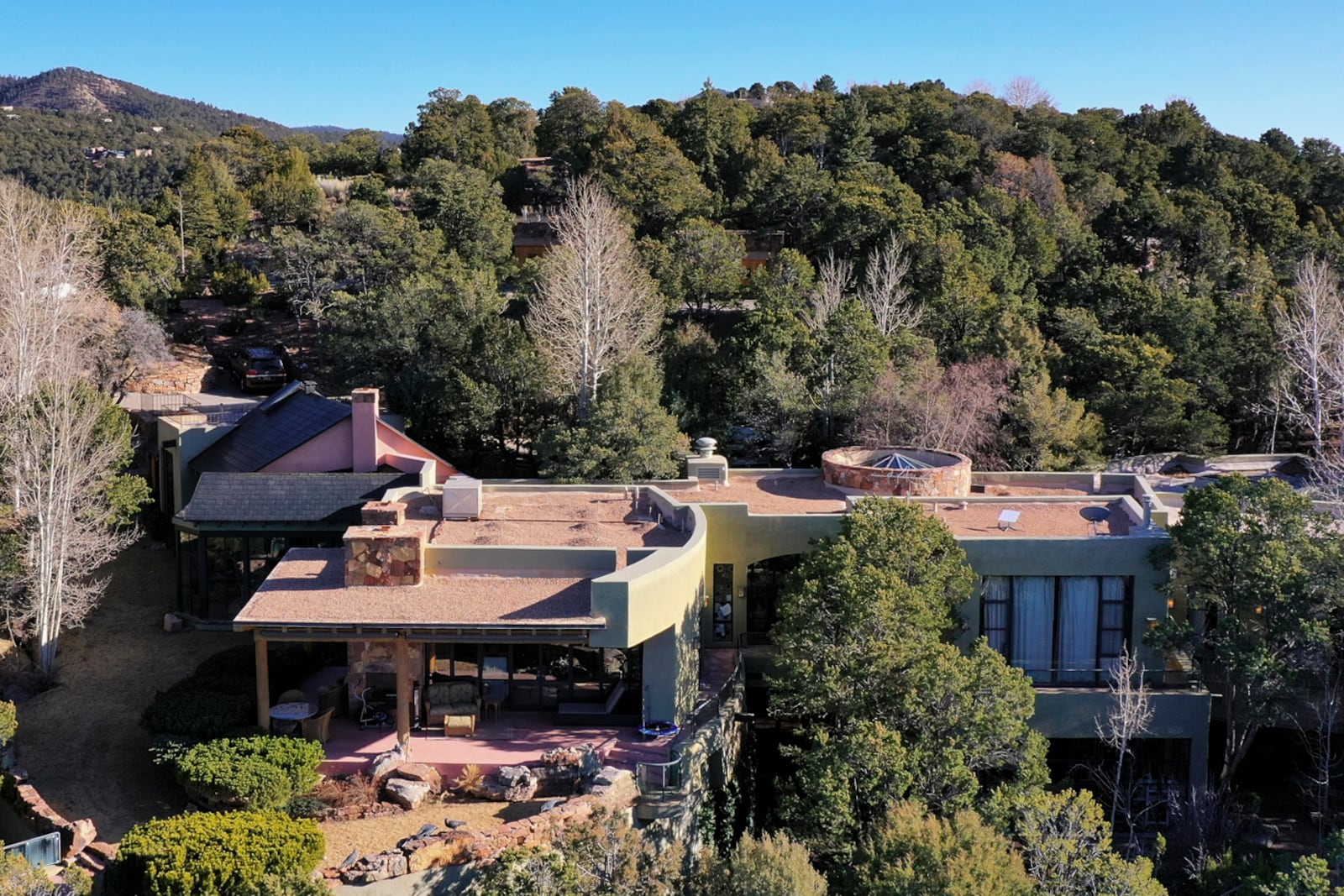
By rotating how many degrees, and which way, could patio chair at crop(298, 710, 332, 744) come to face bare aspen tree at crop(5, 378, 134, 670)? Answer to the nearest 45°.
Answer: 0° — it already faces it

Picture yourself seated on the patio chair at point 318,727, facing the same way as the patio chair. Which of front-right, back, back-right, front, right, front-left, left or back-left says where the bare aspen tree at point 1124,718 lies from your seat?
back-right

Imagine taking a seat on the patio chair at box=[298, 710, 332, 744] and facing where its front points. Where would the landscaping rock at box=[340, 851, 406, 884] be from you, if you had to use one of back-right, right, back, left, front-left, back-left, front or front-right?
back-left

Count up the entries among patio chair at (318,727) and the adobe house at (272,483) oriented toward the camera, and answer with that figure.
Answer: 1

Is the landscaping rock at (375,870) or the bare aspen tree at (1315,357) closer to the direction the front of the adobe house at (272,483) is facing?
the landscaping rock

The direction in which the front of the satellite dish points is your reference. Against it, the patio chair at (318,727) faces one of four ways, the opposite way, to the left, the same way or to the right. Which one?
to the right

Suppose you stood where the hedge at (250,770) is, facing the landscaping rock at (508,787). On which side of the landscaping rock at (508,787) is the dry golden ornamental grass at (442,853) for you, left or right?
right

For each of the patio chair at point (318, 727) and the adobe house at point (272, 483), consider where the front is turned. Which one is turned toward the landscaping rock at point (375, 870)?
the adobe house

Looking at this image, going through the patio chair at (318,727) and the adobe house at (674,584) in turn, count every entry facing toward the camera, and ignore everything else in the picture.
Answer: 1

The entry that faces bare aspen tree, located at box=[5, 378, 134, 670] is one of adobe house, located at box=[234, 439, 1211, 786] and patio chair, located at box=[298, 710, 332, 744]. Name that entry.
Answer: the patio chair
